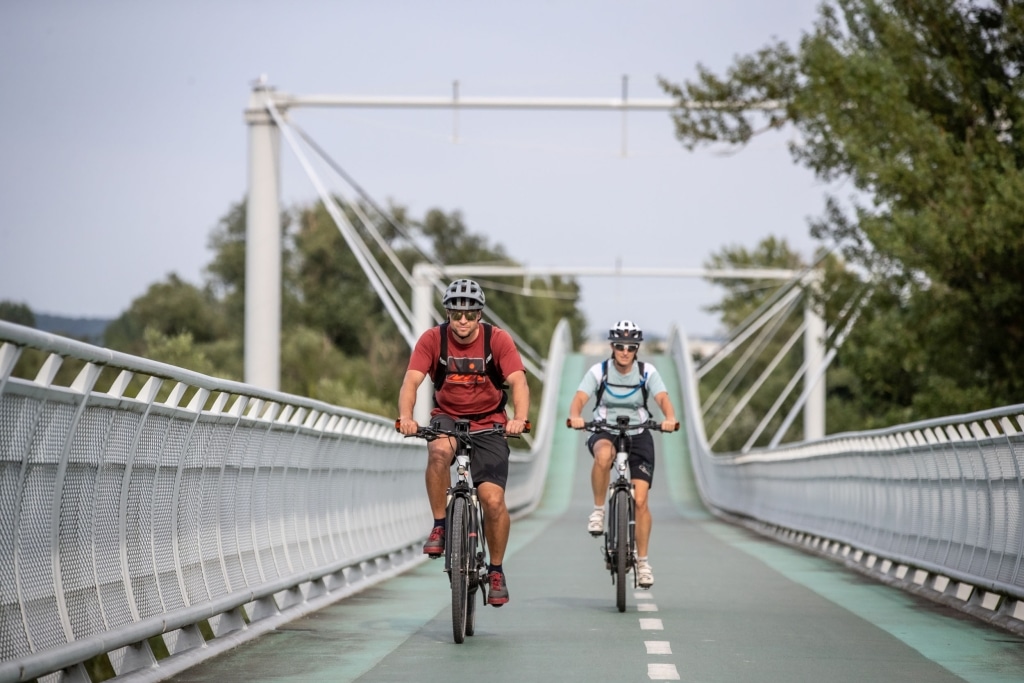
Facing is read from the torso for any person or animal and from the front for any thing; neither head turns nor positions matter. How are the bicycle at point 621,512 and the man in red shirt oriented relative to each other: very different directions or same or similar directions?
same or similar directions

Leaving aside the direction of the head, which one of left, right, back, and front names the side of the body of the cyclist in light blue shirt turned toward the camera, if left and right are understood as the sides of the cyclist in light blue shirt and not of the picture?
front

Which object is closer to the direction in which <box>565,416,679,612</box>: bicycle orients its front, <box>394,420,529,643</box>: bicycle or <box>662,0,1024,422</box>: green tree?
the bicycle

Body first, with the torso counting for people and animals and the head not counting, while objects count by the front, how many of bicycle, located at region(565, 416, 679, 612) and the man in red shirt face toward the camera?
2

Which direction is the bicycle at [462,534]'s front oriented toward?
toward the camera

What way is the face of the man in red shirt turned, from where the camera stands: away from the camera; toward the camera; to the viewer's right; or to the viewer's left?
toward the camera

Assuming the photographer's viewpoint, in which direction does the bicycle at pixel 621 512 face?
facing the viewer

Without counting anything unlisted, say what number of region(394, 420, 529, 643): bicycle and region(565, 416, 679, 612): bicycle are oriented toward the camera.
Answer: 2

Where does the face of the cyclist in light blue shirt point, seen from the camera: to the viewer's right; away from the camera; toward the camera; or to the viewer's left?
toward the camera
